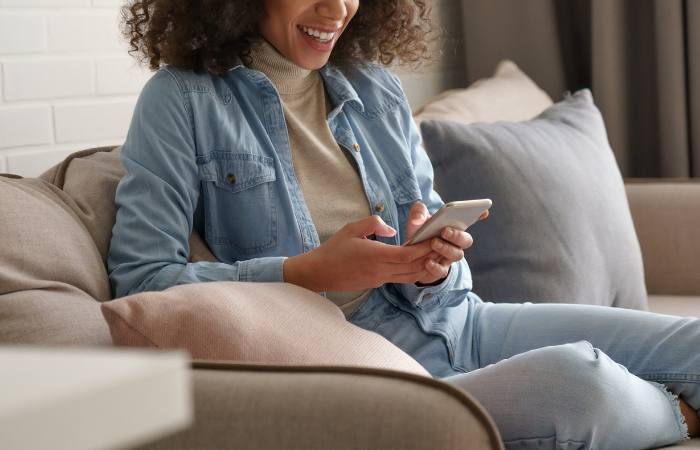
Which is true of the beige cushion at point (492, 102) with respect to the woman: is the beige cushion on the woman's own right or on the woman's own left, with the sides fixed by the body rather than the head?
on the woman's own left

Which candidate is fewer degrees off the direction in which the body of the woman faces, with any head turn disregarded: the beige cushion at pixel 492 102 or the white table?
the white table

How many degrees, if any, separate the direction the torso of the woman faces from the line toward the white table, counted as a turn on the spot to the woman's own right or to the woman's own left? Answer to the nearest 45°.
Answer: approximately 45° to the woman's own right

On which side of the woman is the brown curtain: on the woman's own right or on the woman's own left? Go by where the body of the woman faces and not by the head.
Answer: on the woman's own left

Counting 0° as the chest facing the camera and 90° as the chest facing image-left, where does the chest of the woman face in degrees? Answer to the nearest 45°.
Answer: approximately 315°
